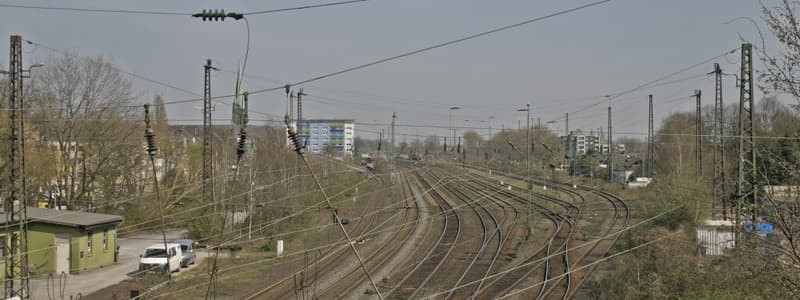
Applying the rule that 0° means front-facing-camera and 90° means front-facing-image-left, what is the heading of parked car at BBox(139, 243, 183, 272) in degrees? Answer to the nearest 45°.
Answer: approximately 45°

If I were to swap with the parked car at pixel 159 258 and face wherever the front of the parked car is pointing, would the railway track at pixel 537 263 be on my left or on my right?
on my left

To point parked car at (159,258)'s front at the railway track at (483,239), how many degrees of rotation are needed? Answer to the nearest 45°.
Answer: approximately 135° to its left

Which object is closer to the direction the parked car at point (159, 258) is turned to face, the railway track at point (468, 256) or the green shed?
the green shed

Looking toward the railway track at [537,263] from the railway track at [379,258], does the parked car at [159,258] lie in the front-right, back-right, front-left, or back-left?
back-right

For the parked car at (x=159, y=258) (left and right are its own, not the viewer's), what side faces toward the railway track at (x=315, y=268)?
left
